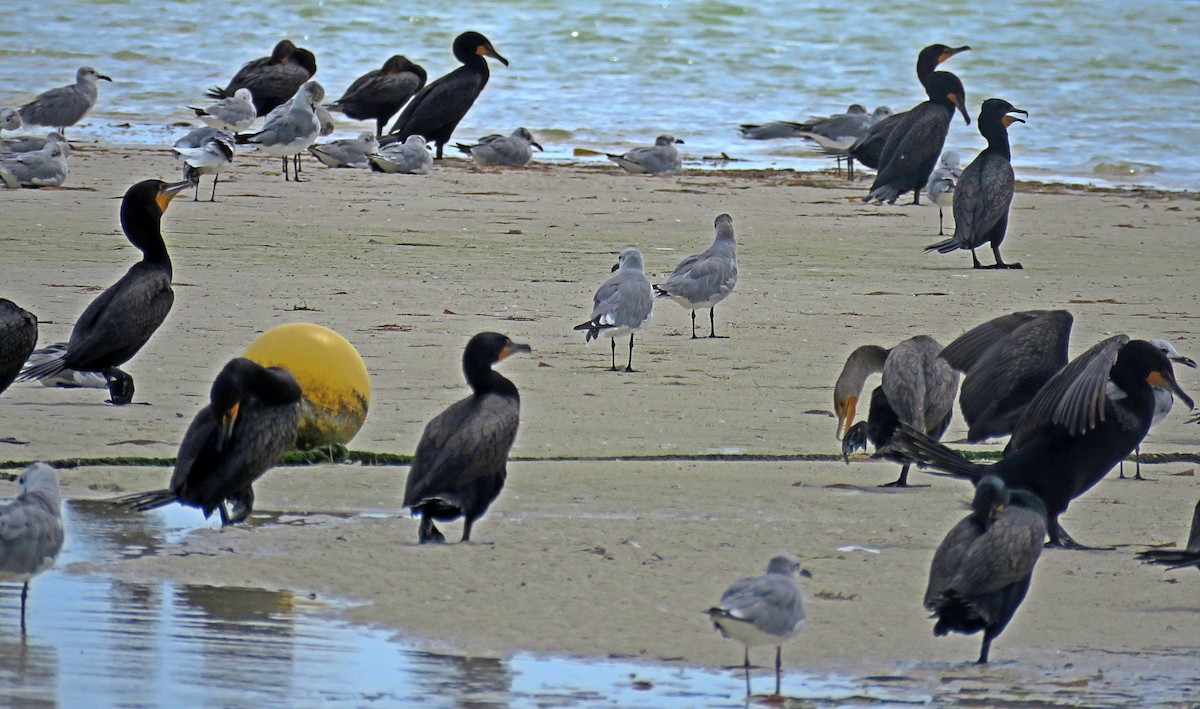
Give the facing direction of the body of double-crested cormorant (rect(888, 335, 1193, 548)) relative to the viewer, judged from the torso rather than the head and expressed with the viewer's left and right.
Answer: facing to the right of the viewer

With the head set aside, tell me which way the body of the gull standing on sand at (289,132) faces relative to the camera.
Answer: to the viewer's right

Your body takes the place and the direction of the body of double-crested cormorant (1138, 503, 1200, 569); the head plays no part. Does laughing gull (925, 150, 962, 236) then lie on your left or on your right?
on your left

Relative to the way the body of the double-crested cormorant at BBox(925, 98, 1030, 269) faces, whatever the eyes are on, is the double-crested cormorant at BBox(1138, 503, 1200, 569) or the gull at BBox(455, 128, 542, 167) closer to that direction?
the double-crested cormorant

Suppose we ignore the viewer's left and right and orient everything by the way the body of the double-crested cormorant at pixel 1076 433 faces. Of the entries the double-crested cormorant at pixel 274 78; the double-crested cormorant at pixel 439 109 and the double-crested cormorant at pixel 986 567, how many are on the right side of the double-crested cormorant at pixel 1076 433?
1

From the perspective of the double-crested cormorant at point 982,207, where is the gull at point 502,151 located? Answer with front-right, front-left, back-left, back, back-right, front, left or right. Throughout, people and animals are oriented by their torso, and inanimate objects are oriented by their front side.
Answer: back-left

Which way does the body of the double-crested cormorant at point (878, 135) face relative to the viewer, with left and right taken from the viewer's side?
facing to the right of the viewer

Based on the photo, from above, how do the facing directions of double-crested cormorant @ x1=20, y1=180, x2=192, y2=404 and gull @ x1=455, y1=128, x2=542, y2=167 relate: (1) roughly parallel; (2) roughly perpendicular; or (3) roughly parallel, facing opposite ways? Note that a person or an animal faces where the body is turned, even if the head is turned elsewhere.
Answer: roughly parallel

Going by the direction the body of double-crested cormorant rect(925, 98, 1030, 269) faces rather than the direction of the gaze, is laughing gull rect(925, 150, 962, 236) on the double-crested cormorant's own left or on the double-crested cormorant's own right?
on the double-crested cormorant's own left

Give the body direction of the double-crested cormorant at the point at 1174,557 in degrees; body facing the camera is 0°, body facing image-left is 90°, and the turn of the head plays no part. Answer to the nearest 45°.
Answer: approximately 270°

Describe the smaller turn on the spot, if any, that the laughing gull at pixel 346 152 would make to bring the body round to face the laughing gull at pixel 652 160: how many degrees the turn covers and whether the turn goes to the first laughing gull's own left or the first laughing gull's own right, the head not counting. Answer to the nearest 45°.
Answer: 0° — it already faces it

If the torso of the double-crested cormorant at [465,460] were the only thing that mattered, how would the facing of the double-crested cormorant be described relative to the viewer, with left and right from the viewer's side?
facing away from the viewer and to the right of the viewer

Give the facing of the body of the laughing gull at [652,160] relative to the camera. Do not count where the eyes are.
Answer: to the viewer's right
